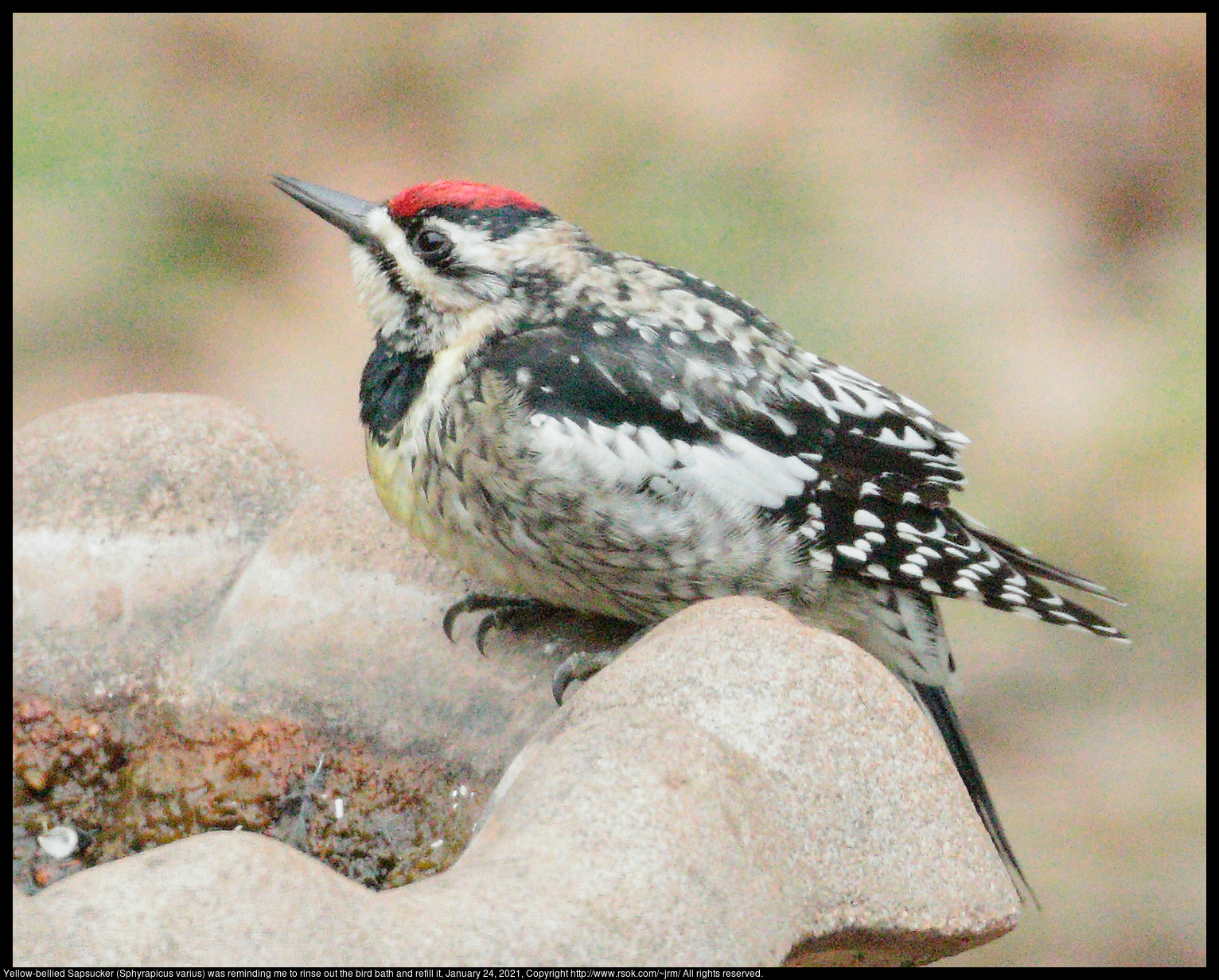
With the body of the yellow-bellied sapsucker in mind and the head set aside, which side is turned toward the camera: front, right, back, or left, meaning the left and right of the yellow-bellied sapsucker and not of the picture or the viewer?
left
